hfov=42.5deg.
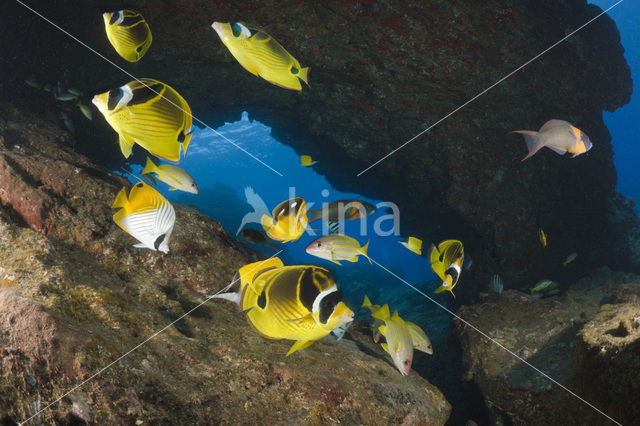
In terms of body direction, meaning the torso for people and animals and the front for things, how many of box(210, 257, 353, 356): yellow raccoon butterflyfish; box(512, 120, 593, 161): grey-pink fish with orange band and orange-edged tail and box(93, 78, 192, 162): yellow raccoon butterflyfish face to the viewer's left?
1

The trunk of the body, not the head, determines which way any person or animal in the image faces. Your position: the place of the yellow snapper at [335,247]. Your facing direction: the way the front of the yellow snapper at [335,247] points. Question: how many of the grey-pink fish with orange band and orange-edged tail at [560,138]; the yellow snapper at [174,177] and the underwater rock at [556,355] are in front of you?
1

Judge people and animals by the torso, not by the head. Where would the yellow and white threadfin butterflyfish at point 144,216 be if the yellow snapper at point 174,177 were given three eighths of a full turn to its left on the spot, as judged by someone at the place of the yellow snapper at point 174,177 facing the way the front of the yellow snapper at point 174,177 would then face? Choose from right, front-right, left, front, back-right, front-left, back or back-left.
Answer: back-left

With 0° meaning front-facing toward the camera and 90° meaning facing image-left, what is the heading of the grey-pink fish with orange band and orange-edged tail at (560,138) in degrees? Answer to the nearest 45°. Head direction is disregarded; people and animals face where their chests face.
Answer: approximately 270°

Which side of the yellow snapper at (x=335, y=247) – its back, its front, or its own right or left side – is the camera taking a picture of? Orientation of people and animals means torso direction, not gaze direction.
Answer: left

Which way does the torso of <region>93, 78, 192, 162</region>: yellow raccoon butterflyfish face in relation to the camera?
to the viewer's left

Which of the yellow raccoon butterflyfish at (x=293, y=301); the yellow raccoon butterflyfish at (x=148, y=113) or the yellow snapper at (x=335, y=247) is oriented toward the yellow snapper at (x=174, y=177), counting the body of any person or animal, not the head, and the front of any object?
the yellow snapper at (x=335, y=247)

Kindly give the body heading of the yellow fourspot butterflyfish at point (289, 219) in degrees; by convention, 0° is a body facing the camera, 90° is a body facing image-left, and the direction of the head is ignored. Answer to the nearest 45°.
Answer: approximately 270°

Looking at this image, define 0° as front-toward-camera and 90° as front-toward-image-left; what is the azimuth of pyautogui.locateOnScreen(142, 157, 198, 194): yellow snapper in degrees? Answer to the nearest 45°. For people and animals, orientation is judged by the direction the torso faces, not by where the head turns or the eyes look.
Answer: approximately 270°

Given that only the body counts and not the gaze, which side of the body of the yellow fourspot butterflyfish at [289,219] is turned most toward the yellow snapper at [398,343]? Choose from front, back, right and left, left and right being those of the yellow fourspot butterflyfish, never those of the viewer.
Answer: front
